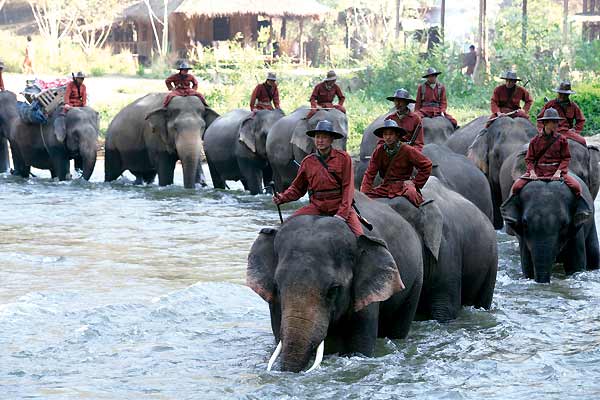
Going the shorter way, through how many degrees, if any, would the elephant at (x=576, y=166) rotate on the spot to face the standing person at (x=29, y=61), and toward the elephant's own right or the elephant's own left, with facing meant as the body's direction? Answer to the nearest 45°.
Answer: approximately 135° to the elephant's own right

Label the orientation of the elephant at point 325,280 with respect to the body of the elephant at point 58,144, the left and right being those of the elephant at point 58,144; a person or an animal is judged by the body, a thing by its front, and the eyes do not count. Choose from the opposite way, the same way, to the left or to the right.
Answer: to the right

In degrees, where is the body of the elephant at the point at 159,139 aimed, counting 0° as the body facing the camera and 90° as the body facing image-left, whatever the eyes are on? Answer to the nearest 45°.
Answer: approximately 315°

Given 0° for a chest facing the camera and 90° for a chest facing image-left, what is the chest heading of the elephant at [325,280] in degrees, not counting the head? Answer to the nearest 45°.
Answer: approximately 45°

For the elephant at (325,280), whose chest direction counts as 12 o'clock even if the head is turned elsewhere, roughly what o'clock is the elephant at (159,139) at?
the elephant at (159,139) is roughly at 4 o'clock from the elephant at (325,280).

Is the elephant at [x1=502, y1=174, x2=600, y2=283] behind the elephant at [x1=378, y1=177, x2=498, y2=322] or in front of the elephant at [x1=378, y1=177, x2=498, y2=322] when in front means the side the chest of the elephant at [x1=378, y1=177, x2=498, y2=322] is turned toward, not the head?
behind
